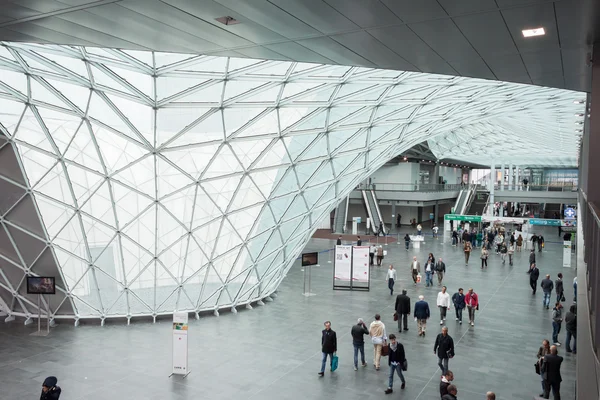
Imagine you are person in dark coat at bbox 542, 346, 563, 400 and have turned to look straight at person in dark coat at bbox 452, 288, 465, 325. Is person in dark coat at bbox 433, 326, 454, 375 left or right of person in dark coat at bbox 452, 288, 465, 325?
left

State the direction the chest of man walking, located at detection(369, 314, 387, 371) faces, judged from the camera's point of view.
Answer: away from the camera

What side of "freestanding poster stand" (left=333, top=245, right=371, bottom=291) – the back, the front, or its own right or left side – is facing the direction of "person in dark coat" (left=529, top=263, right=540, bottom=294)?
left

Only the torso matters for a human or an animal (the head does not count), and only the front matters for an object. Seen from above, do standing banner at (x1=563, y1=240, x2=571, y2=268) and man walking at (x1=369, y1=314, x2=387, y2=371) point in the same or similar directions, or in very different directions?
very different directions

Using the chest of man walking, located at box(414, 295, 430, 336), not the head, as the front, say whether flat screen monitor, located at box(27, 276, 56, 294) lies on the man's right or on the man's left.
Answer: on the man's left
